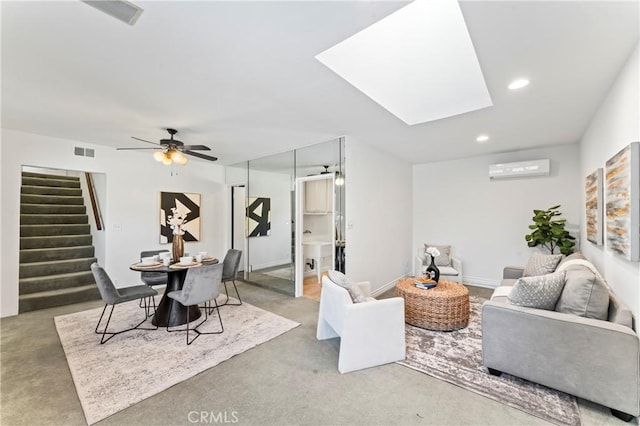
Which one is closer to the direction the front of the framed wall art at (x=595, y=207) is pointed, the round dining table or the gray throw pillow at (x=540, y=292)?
the round dining table

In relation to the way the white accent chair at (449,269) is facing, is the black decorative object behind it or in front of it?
in front

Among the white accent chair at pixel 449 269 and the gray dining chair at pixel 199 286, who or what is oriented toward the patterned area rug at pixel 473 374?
the white accent chair

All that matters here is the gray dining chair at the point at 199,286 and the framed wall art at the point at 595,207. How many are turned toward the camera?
0

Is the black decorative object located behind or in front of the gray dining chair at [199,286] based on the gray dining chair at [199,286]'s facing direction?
behind

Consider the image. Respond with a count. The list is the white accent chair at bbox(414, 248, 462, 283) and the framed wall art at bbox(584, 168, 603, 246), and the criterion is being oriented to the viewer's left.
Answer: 1

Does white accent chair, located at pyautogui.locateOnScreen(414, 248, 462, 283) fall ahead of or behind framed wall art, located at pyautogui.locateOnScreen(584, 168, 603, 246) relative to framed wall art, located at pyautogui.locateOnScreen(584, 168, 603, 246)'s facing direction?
ahead

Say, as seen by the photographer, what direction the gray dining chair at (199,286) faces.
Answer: facing away from the viewer and to the left of the viewer

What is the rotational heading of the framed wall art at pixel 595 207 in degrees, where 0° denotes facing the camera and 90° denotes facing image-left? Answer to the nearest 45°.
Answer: approximately 90°

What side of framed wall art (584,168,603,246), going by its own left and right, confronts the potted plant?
right

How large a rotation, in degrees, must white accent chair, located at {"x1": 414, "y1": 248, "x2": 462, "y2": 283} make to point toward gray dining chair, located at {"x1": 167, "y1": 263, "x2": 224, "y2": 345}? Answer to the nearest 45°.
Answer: approximately 45° to its right

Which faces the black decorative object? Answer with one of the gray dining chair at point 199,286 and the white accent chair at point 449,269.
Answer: the white accent chair
